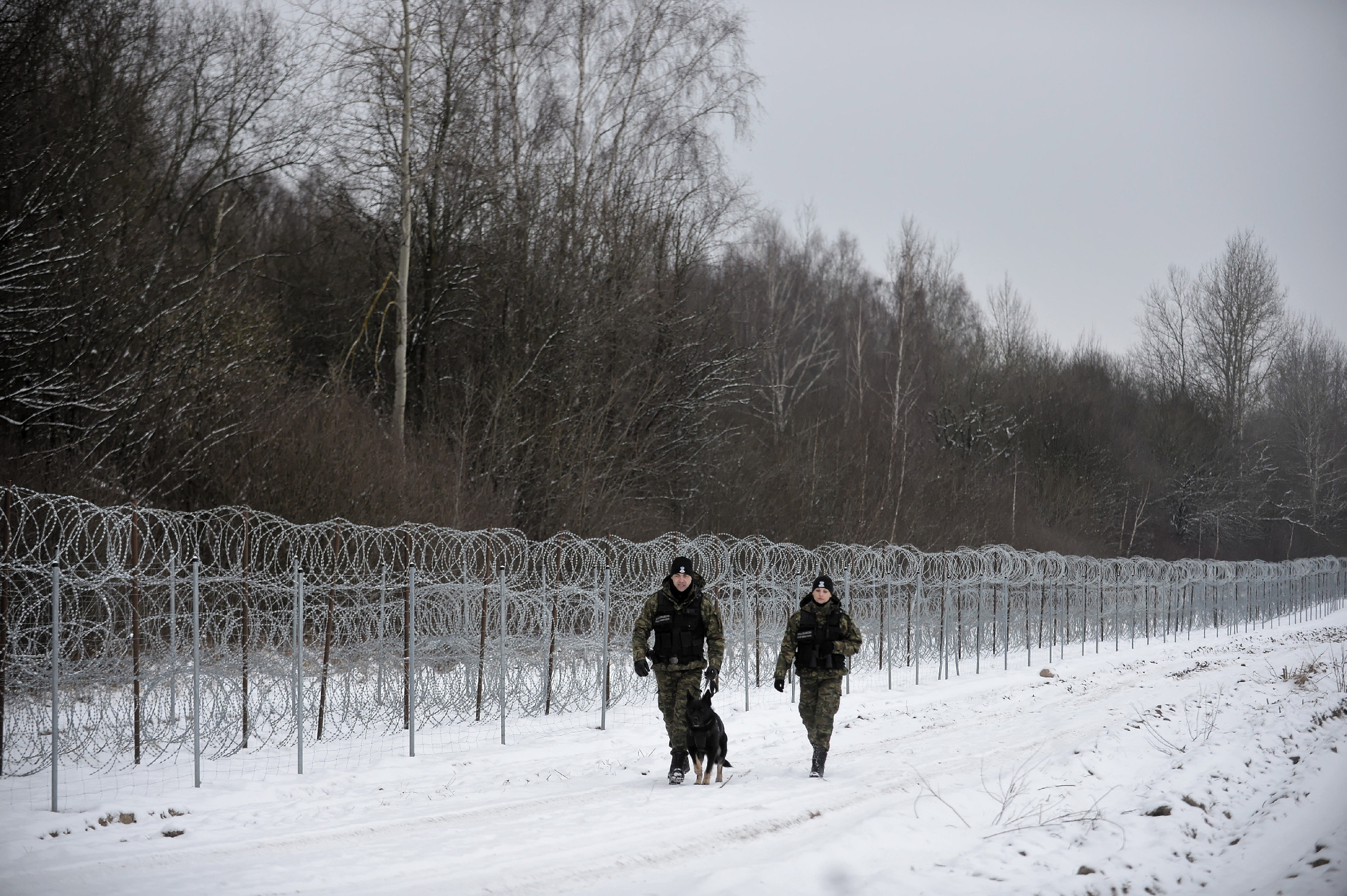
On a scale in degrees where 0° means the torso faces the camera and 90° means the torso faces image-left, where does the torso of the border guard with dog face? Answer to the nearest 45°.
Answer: approximately 0°
